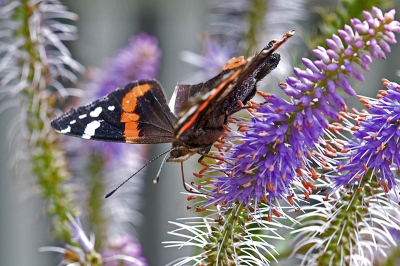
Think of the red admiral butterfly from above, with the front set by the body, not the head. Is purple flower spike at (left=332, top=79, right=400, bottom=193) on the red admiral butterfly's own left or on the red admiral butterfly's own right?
on the red admiral butterfly's own left

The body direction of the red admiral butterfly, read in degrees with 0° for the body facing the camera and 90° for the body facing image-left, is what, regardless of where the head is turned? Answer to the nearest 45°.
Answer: approximately 45°
